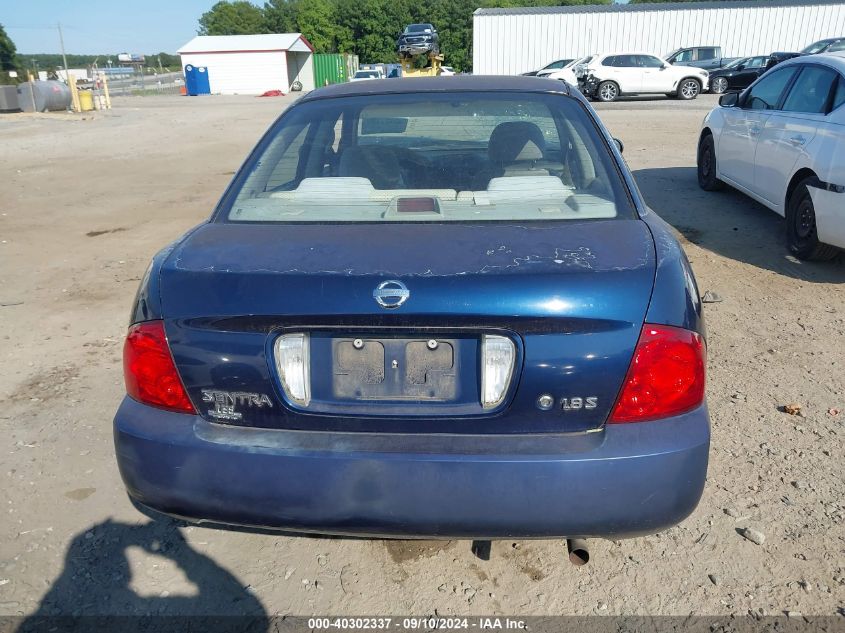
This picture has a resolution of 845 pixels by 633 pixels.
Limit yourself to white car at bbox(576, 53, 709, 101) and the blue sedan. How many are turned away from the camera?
1

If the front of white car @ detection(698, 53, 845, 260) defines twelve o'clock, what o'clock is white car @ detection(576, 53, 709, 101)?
white car @ detection(576, 53, 709, 101) is roughly at 1 o'clock from white car @ detection(698, 53, 845, 260).

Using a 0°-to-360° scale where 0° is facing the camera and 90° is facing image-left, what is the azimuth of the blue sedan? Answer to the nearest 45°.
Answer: approximately 180°

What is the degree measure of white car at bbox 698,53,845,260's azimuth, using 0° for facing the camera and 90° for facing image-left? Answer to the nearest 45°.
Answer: approximately 135°

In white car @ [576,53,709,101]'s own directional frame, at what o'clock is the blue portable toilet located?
The blue portable toilet is roughly at 7 o'clock from the white car.

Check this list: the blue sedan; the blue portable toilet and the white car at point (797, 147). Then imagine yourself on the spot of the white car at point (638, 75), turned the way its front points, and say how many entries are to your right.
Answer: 2

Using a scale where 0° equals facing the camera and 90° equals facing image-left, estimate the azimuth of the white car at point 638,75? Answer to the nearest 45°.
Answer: approximately 270°

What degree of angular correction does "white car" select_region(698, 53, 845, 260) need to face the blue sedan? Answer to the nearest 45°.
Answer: approximately 135° to its left

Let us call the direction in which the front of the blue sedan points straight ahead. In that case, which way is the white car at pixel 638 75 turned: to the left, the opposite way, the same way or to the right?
to the right
